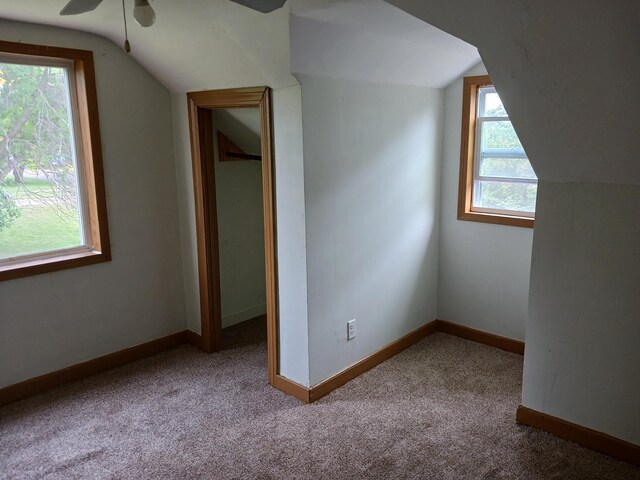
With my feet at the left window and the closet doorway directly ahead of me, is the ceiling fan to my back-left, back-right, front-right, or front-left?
front-right

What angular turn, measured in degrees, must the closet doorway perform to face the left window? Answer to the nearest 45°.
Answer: approximately 45° to its right

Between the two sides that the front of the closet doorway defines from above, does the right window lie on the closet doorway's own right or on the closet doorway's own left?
on the closet doorway's own left

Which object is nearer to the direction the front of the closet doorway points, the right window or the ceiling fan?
the ceiling fan

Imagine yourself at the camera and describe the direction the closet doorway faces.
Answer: facing the viewer and to the left of the viewer
